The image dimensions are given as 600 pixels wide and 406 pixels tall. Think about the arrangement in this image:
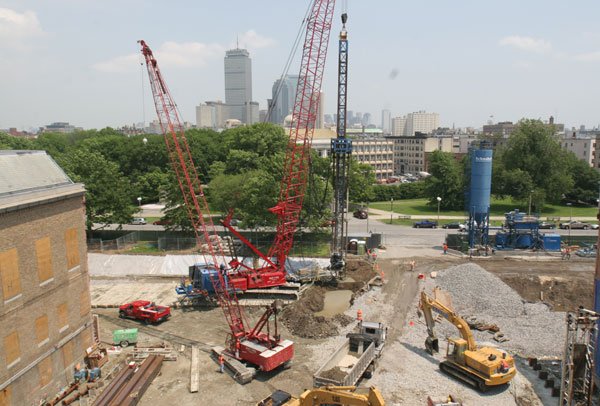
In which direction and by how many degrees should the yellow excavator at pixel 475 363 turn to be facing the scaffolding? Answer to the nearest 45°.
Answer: approximately 180°

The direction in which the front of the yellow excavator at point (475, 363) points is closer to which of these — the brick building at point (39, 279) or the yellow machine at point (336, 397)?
the brick building

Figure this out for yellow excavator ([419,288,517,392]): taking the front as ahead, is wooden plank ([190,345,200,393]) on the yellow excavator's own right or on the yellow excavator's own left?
on the yellow excavator's own left

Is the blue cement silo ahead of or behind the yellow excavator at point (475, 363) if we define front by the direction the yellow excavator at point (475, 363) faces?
ahead

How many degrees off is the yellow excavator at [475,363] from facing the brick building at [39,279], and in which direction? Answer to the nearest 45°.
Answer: approximately 45° to its left

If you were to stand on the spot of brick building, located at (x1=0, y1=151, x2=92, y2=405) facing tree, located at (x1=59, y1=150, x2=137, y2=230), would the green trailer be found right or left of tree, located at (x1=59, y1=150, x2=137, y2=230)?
right

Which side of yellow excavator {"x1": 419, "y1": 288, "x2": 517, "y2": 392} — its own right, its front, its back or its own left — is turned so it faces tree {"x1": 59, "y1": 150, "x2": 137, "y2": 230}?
front

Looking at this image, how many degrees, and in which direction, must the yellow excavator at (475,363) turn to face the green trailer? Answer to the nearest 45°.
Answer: approximately 45° to its left

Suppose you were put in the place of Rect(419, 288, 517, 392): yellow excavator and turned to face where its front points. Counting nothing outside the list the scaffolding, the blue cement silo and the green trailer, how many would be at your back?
1

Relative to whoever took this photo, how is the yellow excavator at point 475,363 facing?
facing away from the viewer and to the left of the viewer
